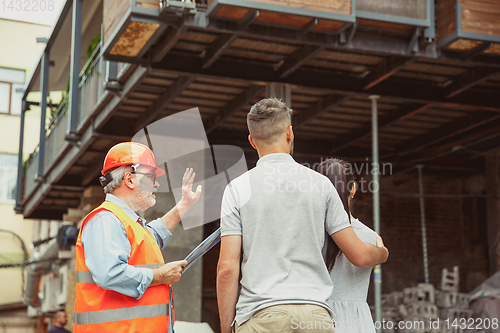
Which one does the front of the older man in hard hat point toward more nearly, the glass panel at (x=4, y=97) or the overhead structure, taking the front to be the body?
the overhead structure

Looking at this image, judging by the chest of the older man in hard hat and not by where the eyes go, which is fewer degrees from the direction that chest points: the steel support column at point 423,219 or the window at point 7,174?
the steel support column

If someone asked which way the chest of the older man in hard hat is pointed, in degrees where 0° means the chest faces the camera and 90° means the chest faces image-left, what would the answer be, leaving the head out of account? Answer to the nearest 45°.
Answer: approximately 270°

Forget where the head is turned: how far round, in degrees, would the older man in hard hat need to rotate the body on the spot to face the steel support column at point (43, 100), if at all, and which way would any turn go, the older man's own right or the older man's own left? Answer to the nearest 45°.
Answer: approximately 90° to the older man's own left

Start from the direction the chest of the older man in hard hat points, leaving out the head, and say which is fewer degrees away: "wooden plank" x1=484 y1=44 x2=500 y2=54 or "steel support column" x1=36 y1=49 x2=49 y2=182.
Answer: the wooden plank

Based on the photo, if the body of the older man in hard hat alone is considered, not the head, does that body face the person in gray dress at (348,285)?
yes

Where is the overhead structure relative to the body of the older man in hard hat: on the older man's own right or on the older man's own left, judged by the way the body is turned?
on the older man's own left

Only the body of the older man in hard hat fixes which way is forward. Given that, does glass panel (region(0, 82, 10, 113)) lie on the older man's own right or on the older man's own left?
on the older man's own left

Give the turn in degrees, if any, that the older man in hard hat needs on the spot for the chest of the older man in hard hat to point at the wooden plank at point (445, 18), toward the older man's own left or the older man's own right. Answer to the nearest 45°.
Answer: approximately 45° to the older man's own left

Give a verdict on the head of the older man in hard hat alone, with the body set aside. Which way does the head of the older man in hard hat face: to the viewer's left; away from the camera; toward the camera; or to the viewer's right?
to the viewer's right

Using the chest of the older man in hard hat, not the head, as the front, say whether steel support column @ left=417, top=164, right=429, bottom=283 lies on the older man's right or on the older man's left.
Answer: on the older man's left
